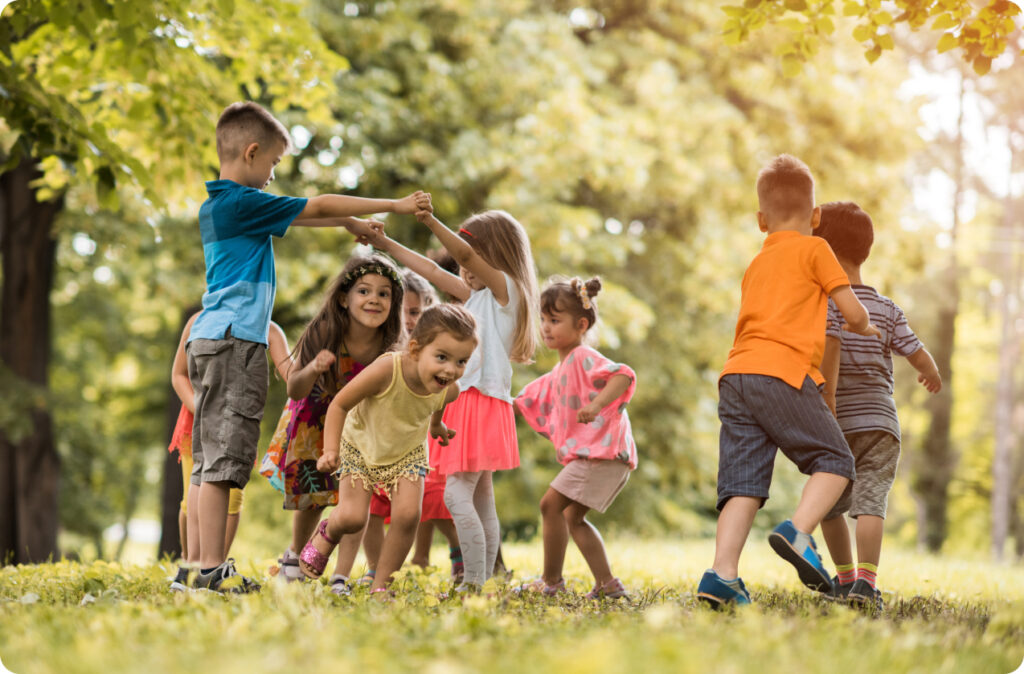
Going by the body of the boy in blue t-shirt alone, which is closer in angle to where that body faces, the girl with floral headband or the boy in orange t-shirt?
the boy in orange t-shirt

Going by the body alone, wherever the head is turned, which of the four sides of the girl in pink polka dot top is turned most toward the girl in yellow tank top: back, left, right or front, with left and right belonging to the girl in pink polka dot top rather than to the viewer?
front

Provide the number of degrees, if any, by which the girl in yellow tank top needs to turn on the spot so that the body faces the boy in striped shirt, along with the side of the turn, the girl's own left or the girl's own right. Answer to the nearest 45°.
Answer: approximately 45° to the girl's own left

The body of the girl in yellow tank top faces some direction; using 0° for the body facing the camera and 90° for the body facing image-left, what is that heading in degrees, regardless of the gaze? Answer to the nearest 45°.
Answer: approximately 315°

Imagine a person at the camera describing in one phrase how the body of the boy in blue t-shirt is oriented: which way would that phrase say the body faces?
to the viewer's right

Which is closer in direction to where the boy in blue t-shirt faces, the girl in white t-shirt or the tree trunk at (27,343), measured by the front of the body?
the girl in white t-shirt

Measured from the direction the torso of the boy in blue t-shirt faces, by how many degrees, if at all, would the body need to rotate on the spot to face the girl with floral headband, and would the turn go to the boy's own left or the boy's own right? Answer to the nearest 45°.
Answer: approximately 45° to the boy's own left

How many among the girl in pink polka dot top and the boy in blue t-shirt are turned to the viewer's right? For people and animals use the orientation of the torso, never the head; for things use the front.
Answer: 1

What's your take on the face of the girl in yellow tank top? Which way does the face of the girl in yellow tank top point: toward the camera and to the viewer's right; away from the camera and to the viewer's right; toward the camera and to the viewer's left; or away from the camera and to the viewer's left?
toward the camera and to the viewer's right

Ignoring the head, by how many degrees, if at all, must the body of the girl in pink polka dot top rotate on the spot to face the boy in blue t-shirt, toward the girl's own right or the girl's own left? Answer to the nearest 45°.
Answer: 0° — they already face them

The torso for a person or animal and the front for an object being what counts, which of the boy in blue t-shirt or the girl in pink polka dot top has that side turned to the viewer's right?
the boy in blue t-shirt

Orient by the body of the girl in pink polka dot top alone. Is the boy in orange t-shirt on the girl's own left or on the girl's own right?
on the girl's own left

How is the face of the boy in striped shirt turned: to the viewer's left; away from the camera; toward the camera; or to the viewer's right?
away from the camera

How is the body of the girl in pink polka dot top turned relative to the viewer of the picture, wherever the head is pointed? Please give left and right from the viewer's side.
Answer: facing the viewer and to the left of the viewer
